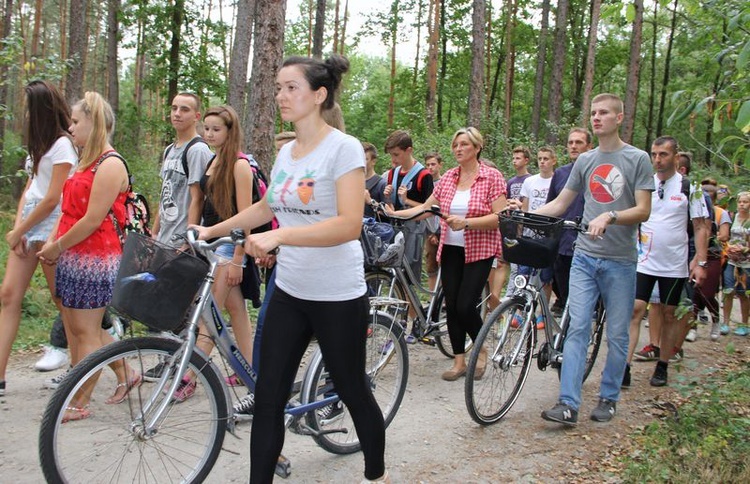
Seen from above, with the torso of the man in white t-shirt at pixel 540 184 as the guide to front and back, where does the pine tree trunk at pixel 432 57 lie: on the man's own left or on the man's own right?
on the man's own right

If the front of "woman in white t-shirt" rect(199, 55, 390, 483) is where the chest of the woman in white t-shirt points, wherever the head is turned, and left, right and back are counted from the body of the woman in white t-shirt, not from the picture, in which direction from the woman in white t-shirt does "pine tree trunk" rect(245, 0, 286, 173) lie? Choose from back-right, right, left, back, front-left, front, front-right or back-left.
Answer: back-right

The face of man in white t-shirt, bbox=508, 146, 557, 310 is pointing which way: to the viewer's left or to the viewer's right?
to the viewer's left

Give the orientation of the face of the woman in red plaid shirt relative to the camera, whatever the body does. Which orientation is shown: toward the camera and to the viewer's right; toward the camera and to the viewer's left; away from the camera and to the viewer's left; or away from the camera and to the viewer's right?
toward the camera and to the viewer's left

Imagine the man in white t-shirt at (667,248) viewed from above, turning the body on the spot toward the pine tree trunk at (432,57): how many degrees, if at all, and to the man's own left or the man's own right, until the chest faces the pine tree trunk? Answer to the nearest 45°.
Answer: approximately 90° to the man's own right

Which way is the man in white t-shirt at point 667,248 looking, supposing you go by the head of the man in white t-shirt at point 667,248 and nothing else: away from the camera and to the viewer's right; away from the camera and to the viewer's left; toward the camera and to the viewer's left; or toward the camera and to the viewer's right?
toward the camera and to the viewer's left

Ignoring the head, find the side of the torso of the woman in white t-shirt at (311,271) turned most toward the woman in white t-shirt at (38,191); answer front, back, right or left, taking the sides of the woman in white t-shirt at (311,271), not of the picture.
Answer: right

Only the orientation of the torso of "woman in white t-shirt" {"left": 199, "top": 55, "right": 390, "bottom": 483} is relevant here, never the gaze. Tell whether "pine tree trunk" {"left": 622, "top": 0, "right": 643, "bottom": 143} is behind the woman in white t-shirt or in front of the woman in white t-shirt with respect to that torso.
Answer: behind

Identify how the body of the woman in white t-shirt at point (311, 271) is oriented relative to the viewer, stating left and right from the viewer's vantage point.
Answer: facing the viewer and to the left of the viewer

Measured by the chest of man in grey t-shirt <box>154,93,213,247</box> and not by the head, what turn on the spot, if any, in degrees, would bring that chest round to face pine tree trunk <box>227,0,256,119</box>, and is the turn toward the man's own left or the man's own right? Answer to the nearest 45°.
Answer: approximately 135° to the man's own right

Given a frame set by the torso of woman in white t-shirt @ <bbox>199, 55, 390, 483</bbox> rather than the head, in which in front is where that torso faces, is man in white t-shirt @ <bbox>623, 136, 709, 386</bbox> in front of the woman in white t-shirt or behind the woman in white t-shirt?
behind
